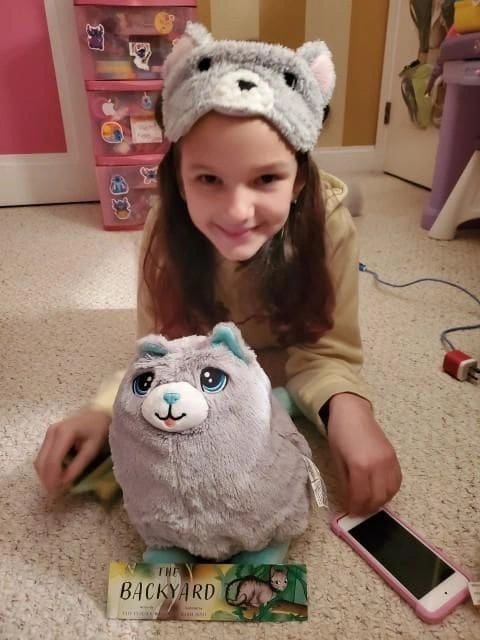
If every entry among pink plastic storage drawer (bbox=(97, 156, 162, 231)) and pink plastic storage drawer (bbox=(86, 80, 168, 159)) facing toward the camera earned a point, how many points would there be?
2

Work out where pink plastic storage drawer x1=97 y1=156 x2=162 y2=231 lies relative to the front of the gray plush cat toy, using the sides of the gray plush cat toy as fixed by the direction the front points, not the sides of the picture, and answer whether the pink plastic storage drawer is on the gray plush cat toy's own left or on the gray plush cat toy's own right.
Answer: on the gray plush cat toy's own right

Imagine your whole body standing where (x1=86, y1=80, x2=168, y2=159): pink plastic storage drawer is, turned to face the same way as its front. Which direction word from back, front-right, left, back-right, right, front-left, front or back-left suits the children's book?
front

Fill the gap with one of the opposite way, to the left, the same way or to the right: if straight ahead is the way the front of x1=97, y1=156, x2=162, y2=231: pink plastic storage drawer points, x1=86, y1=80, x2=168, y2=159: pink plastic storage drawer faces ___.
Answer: the same way

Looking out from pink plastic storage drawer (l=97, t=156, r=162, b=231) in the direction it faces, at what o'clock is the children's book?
The children's book is roughly at 12 o'clock from the pink plastic storage drawer.

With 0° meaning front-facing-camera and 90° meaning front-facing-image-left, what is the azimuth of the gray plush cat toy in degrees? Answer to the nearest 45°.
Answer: approximately 45°

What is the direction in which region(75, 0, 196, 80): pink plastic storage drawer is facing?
toward the camera

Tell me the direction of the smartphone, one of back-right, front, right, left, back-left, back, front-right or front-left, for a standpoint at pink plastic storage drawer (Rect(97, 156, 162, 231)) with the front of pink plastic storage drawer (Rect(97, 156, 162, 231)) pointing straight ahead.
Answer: front

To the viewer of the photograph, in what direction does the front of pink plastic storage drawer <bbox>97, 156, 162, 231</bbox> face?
facing the viewer

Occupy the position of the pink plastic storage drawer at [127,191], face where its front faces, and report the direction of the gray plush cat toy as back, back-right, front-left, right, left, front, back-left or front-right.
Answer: front

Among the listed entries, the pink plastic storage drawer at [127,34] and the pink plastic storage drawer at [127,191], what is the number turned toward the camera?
2

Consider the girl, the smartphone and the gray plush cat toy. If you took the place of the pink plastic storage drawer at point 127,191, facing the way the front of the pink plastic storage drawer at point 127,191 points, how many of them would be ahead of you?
3

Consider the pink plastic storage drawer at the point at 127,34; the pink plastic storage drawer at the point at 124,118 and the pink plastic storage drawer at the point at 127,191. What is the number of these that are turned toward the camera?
3

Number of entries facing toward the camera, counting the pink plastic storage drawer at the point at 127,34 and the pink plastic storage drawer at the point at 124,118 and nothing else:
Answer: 2
